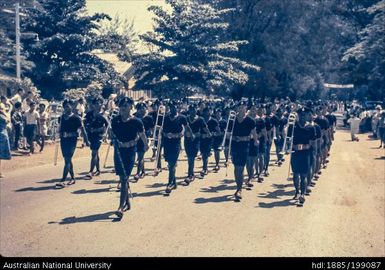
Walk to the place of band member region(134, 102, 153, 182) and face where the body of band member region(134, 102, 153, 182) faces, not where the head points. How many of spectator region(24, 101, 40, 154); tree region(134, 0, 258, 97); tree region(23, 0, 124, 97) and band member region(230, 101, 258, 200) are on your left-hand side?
1

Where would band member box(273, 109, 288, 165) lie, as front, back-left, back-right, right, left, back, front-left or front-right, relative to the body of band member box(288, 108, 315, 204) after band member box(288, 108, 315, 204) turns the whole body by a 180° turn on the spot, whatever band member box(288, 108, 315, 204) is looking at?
front

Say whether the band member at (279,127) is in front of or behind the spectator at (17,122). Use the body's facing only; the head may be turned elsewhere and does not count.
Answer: in front

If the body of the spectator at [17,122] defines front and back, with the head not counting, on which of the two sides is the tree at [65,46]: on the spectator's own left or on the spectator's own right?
on the spectator's own left

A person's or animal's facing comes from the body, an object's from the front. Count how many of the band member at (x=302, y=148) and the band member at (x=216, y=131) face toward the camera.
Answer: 2

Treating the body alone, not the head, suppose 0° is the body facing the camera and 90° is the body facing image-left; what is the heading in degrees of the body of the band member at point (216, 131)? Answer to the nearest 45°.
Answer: approximately 0°

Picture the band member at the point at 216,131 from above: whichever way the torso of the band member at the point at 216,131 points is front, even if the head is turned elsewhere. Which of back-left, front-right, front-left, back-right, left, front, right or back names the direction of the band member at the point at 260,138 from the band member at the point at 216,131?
front-left

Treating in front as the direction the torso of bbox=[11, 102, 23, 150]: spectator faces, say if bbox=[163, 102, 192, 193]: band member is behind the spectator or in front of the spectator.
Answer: in front

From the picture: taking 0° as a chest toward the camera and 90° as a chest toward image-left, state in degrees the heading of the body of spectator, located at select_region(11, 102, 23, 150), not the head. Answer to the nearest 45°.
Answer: approximately 315°

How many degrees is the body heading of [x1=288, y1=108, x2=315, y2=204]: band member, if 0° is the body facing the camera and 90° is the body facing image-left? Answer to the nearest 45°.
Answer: approximately 0°

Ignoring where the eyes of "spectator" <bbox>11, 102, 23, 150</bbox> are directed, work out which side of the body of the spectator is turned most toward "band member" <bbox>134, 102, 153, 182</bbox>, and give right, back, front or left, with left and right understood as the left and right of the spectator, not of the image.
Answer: front

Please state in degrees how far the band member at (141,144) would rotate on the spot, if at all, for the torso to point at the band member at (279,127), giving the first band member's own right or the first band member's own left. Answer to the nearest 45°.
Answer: approximately 180°

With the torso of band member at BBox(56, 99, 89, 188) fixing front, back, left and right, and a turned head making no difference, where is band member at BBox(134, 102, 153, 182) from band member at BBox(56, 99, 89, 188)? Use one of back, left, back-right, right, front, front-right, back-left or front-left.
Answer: back

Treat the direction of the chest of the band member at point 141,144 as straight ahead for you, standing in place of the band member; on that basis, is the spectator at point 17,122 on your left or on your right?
on your right
